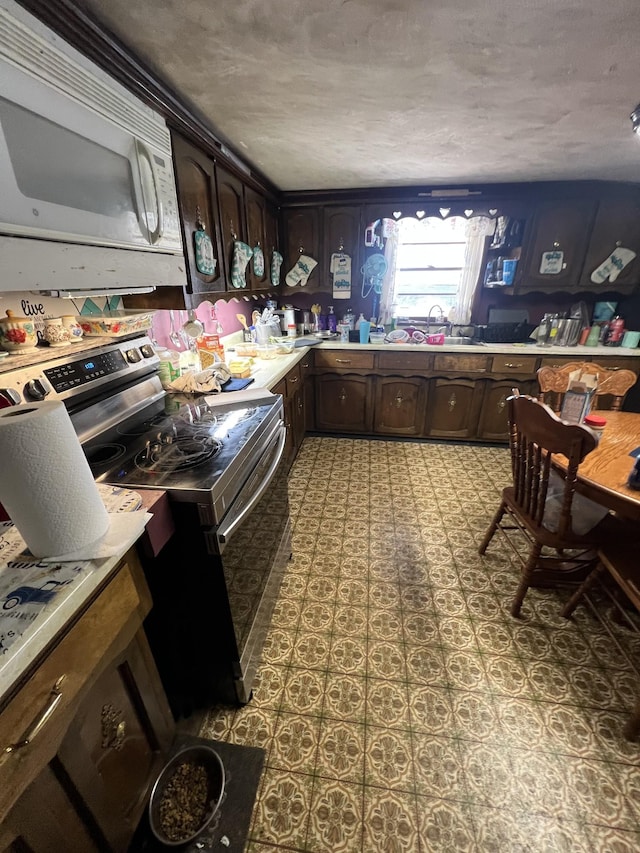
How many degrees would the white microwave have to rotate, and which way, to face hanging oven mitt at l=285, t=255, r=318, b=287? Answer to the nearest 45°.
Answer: approximately 90° to its left

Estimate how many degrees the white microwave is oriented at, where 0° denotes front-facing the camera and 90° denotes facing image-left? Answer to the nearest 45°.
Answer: approximately 315°

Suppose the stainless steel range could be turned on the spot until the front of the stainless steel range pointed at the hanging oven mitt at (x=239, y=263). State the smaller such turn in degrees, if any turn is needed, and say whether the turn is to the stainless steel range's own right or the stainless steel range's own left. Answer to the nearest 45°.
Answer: approximately 90° to the stainless steel range's own left

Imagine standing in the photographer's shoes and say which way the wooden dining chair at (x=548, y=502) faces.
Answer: facing away from the viewer and to the right of the viewer
